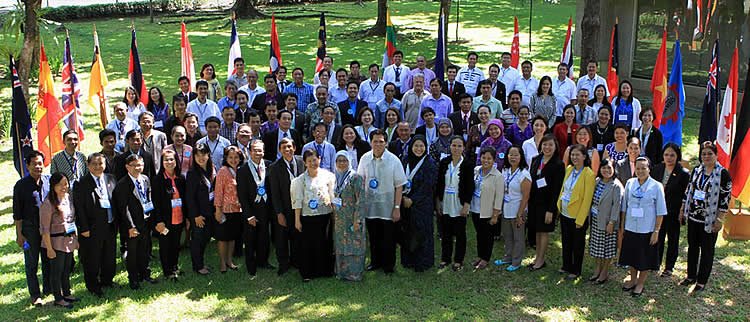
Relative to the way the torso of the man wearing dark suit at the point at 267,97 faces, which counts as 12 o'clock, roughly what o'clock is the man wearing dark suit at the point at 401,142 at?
the man wearing dark suit at the point at 401,142 is roughly at 11 o'clock from the man wearing dark suit at the point at 267,97.

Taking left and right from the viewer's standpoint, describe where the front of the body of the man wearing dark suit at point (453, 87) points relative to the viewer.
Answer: facing the viewer

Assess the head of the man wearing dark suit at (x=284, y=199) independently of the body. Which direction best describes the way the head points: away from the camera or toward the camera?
toward the camera

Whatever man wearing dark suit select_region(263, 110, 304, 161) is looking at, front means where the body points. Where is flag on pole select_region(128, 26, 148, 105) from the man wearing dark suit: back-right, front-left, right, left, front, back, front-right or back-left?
back-right

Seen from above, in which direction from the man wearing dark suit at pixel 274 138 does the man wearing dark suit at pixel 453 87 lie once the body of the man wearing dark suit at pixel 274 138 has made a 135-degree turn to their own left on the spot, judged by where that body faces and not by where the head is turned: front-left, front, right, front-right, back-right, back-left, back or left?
front

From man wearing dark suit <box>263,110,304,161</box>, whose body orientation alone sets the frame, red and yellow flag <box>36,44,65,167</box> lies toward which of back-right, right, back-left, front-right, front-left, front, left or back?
right

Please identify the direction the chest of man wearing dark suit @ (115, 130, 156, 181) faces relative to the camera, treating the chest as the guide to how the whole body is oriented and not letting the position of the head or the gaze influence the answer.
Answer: toward the camera

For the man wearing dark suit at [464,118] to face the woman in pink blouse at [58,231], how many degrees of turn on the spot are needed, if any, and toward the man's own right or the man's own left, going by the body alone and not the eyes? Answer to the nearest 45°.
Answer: approximately 45° to the man's own right

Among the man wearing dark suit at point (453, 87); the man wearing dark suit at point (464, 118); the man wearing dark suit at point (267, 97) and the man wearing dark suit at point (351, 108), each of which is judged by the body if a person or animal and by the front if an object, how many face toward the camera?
4

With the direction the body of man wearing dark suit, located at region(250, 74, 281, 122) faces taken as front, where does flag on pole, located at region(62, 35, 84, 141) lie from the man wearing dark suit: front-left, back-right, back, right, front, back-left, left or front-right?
right

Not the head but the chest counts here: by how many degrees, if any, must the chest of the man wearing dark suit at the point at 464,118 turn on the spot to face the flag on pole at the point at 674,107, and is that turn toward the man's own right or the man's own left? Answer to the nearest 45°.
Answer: approximately 90° to the man's own left

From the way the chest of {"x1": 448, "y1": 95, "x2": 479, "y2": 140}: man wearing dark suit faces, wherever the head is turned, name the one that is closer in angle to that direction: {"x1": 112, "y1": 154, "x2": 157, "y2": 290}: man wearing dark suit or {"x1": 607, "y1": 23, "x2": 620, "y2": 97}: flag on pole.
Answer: the man wearing dark suit

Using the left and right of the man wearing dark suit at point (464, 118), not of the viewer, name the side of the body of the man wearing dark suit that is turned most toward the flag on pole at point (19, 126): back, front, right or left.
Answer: right

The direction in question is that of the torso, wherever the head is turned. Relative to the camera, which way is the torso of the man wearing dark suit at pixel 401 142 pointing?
toward the camera

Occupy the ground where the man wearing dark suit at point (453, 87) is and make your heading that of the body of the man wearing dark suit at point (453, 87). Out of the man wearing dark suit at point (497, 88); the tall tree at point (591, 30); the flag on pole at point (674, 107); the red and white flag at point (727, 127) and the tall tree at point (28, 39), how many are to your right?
1

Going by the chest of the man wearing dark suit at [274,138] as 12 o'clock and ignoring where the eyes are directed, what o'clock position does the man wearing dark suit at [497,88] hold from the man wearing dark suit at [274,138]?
the man wearing dark suit at [497,88] is roughly at 8 o'clock from the man wearing dark suit at [274,138].
